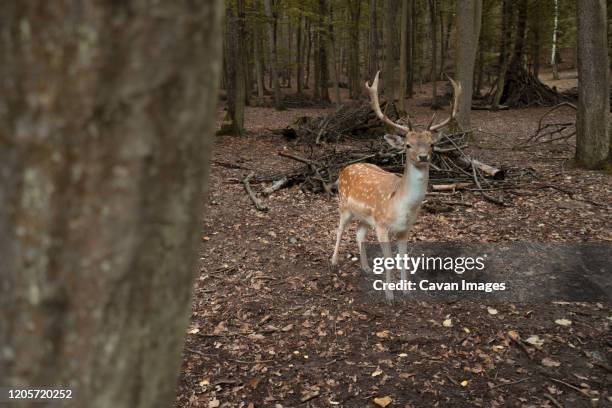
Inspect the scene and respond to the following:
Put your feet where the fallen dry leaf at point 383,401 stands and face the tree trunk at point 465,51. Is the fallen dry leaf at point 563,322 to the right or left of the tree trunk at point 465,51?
right

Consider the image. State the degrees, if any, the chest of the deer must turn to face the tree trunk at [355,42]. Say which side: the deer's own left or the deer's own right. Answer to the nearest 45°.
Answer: approximately 135° to the deer's own left

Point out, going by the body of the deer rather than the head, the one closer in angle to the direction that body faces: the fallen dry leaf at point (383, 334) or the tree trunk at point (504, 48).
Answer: the fallen dry leaf

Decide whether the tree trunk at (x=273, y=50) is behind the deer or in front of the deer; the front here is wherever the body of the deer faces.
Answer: behind

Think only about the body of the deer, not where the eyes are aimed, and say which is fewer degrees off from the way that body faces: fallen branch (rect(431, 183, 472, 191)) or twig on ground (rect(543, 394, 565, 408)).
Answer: the twig on ground

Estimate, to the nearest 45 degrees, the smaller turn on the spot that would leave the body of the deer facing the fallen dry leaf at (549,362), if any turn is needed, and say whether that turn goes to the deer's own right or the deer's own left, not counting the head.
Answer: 0° — it already faces it

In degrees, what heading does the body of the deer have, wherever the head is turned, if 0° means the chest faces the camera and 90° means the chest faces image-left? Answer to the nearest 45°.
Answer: approximately 315°

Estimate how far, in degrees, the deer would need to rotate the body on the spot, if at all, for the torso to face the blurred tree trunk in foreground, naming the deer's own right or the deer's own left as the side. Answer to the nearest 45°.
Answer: approximately 45° to the deer's own right
